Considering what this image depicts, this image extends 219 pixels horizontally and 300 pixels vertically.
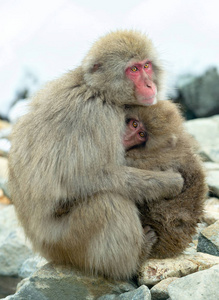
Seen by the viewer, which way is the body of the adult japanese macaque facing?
to the viewer's right

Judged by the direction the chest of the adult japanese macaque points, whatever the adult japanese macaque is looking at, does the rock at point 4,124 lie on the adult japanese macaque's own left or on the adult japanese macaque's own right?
on the adult japanese macaque's own left

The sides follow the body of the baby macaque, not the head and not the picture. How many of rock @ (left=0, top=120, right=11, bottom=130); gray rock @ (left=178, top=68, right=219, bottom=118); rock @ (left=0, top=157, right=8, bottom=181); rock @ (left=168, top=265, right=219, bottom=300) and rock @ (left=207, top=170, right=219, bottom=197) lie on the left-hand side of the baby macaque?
1

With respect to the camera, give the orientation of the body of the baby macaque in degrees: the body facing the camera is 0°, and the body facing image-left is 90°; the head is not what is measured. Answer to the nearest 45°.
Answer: approximately 90°

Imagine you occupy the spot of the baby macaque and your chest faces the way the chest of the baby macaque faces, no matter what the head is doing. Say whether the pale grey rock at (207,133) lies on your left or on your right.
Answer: on your right
